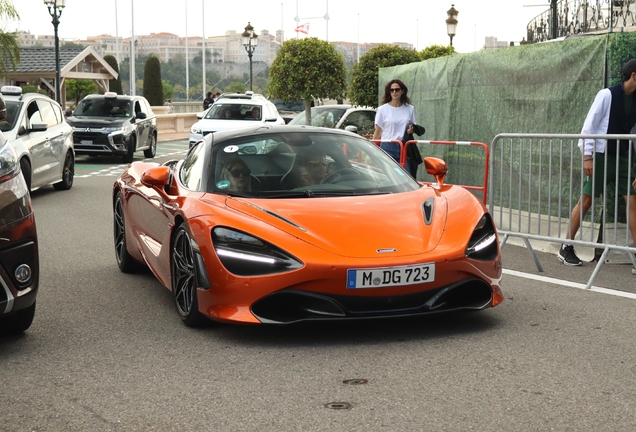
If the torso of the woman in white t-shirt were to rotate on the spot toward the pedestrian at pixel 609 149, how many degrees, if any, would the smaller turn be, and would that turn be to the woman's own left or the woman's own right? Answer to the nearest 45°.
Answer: approximately 45° to the woman's own left

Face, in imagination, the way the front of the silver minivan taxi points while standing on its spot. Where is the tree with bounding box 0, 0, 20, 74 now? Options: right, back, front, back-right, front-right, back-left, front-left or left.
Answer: back-right

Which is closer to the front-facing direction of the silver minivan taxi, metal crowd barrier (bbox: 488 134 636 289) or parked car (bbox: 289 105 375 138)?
the metal crowd barrier

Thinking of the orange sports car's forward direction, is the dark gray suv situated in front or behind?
behind

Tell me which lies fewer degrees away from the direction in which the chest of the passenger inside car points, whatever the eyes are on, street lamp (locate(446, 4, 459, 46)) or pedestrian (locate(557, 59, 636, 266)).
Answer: the pedestrian

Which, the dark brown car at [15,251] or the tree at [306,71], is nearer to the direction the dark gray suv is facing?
the dark brown car

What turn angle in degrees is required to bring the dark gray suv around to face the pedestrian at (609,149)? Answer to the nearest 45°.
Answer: approximately 45° to its left

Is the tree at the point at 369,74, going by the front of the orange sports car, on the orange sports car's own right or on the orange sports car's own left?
on the orange sports car's own left

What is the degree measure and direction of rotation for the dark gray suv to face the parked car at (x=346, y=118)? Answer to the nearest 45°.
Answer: approximately 90° to its left

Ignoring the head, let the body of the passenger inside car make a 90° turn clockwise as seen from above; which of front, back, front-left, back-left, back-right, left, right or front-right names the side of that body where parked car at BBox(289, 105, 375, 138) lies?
back-right
